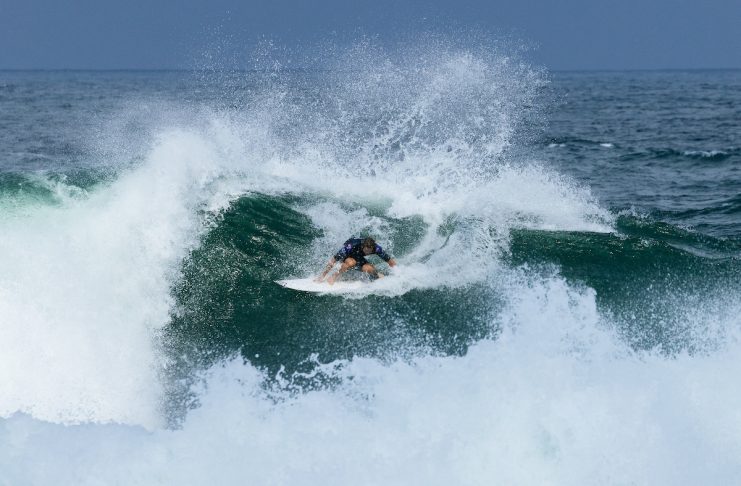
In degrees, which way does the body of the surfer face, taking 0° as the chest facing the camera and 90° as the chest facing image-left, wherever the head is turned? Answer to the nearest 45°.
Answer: approximately 0°
